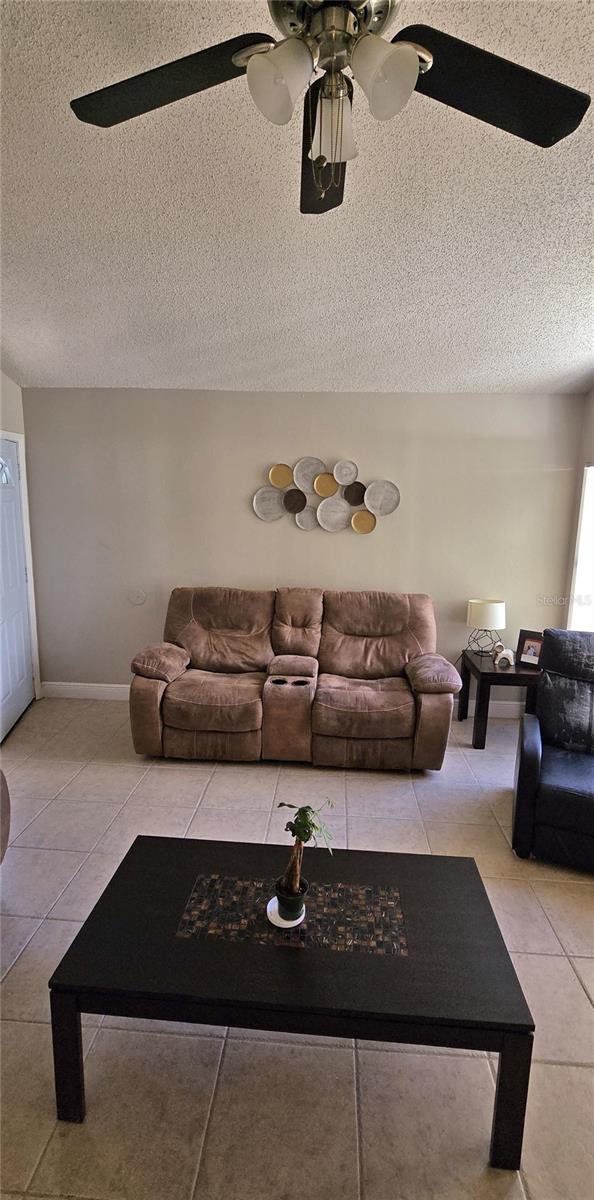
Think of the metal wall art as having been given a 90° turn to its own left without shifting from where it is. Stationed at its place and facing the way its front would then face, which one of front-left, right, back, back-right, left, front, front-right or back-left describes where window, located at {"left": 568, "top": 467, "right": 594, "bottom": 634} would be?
front

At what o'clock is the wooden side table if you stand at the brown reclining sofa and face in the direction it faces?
The wooden side table is roughly at 9 o'clock from the brown reclining sofa.

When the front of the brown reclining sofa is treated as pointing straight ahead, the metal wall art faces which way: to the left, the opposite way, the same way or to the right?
the same way

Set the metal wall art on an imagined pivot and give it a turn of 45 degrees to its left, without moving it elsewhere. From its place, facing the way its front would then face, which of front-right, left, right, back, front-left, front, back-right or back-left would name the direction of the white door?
back-right

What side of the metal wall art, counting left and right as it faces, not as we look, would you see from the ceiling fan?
front

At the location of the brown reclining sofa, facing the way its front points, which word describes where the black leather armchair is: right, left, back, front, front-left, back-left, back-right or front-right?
front-left

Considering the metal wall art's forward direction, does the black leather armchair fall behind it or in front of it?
in front

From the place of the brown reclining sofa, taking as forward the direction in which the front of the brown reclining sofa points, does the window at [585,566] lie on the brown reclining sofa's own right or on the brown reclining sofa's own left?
on the brown reclining sofa's own left

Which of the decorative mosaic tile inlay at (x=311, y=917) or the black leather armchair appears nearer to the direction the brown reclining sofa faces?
the decorative mosaic tile inlay

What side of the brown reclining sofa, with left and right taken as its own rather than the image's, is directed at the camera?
front

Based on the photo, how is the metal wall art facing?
toward the camera

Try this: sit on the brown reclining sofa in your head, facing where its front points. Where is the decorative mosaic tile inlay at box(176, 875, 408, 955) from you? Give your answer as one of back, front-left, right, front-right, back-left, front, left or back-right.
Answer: front

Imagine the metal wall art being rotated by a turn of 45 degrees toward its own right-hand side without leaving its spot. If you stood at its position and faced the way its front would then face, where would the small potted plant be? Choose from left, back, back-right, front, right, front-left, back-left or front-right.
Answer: front-left

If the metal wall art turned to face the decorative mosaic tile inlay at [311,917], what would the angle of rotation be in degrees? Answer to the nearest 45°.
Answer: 0° — it already faces it

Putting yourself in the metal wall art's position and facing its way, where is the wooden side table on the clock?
The wooden side table is roughly at 10 o'clock from the metal wall art.

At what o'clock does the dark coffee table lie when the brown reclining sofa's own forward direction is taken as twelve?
The dark coffee table is roughly at 12 o'clock from the brown reclining sofa.

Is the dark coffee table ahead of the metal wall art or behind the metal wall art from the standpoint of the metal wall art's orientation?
ahead
